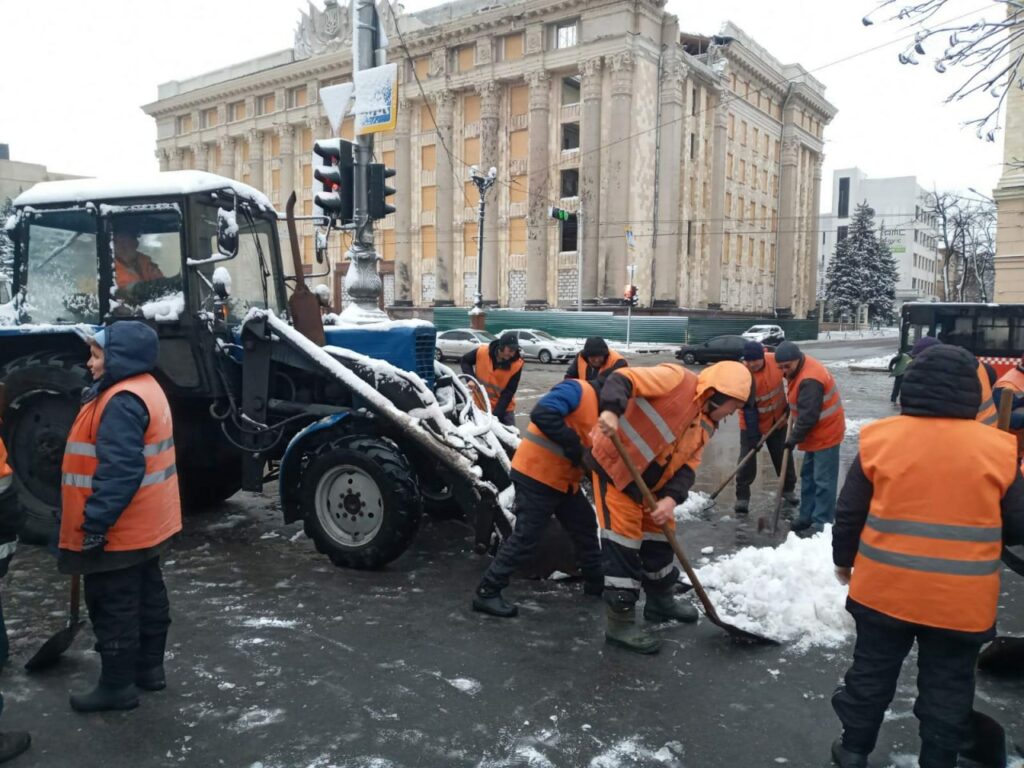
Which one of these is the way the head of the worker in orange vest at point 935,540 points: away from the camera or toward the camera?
away from the camera

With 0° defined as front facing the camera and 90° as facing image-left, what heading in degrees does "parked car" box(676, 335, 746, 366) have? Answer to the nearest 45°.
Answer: approximately 45°

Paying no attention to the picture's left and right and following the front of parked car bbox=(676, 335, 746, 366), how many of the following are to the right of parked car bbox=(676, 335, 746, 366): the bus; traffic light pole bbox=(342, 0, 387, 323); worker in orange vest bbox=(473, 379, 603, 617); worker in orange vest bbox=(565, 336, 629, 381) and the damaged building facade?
1

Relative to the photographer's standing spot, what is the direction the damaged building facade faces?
facing the viewer and to the left of the viewer

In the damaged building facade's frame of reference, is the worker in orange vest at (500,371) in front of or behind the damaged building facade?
in front

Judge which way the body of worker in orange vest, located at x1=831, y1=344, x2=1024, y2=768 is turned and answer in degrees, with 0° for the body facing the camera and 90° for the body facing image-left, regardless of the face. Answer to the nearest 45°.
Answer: approximately 180°

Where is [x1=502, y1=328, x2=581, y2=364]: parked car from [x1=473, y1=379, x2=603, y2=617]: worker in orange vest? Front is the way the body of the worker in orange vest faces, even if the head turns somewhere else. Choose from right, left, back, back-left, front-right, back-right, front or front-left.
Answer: left

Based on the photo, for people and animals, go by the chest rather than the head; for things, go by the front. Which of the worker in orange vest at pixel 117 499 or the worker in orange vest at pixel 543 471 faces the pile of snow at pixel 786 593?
the worker in orange vest at pixel 543 471

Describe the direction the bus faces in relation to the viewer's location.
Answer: facing to the left of the viewer
